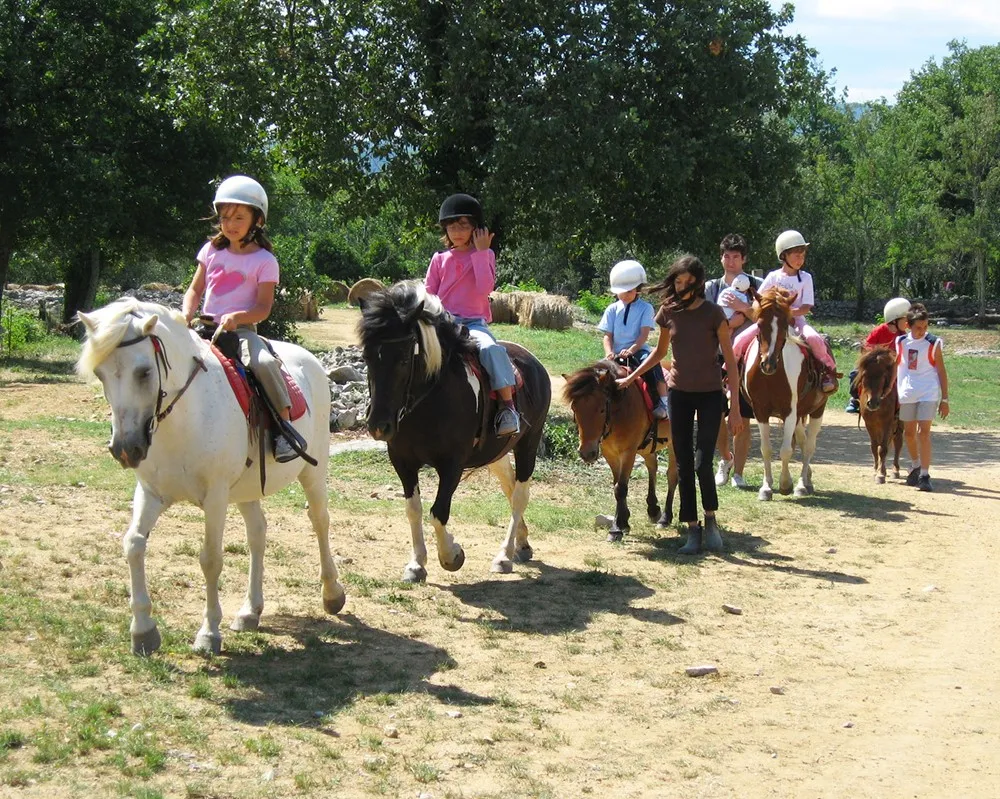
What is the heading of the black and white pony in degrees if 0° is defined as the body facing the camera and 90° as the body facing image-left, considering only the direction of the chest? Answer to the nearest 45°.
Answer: approximately 45°

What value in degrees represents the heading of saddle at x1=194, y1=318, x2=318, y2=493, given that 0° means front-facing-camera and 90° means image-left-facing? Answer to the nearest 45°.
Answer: approximately 45°

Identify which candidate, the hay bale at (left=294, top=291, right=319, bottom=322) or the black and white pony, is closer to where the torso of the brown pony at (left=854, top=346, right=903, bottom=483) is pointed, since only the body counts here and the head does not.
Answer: the black and white pony

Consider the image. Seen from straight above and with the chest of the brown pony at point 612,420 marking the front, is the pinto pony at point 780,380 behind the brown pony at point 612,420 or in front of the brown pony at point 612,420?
behind

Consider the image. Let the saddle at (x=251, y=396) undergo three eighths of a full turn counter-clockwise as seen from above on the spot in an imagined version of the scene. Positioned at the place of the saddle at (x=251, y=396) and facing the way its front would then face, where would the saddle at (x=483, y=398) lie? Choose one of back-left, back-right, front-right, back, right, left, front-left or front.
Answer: front-left

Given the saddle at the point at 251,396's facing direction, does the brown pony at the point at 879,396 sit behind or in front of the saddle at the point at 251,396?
behind

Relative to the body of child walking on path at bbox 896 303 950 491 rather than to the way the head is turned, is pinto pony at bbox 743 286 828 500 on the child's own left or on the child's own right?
on the child's own right

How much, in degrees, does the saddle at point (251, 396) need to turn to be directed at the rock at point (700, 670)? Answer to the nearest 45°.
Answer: approximately 135° to its left
